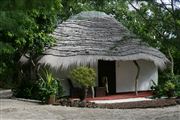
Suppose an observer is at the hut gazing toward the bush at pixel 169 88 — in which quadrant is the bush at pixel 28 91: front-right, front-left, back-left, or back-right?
back-right

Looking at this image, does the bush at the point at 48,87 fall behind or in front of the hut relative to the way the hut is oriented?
in front

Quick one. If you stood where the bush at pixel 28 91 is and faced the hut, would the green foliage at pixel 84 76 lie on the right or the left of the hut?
right

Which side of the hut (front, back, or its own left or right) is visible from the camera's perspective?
front

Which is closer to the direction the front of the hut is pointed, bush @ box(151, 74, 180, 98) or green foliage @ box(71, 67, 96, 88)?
the green foliage

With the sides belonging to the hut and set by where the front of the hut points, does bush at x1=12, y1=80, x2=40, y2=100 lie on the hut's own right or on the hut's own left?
on the hut's own right

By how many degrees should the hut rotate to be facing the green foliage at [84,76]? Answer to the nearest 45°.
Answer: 0° — it already faces it
